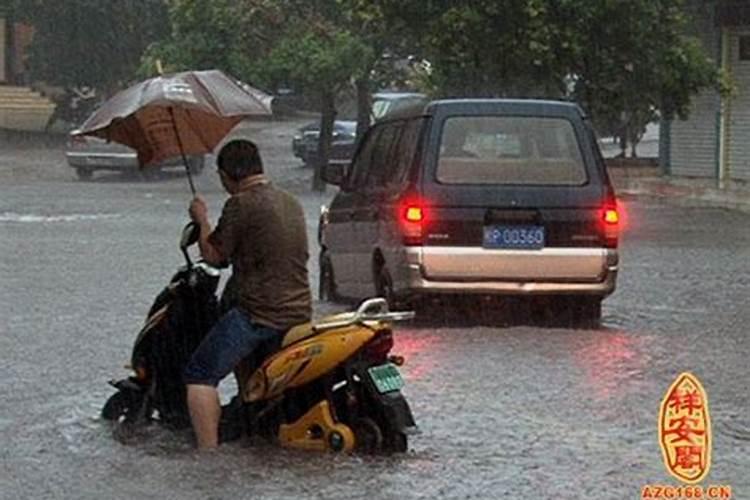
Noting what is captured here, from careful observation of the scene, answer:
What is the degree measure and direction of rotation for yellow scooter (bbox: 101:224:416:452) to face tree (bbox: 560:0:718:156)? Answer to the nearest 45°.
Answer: approximately 45° to its right

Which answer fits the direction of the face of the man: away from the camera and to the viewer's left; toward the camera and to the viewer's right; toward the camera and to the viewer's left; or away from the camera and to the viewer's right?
away from the camera and to the viewer's left

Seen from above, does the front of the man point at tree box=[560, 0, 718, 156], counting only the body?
no

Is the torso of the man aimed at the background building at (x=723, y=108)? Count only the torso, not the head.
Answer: no

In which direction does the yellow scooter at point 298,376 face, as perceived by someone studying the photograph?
facing away from the viewer and to the left of the viewer

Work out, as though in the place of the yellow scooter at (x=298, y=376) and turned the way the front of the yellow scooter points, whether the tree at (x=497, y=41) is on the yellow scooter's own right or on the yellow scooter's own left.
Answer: on the yellow scooter's own right

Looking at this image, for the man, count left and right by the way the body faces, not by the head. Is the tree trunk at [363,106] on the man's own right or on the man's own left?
on the man's own right

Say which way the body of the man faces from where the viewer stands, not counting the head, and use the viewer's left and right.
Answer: facing away from the viewer and to the left of the viewer

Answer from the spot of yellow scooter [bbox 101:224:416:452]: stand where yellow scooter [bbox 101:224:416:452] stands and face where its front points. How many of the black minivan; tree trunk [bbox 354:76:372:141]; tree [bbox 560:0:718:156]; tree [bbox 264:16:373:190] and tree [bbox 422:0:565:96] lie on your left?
0

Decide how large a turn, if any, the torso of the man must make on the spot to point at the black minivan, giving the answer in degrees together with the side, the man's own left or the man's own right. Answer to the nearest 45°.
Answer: approximately 45° to the man's own right

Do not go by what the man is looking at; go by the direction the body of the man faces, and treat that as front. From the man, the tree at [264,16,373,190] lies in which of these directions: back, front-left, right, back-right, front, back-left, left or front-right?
front-right
